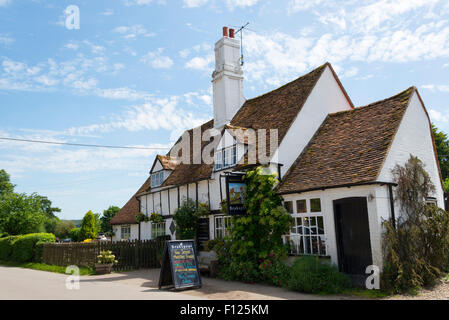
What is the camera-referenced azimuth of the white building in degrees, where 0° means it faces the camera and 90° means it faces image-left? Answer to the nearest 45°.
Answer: approximately 45°

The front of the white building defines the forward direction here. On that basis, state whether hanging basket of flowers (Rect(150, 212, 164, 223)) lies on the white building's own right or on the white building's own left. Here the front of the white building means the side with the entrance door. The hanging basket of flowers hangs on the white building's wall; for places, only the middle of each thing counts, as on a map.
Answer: on the white building's own right

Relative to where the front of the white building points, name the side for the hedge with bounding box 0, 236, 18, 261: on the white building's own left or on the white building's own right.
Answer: on the white building's own right

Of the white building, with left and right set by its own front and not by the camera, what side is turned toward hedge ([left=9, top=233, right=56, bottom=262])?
right

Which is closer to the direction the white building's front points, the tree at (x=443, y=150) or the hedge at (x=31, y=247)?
the hedge

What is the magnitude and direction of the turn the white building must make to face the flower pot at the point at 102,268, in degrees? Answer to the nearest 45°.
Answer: approximately 45° to its right

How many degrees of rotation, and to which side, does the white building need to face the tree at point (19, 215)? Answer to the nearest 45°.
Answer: approximately 90° to its right

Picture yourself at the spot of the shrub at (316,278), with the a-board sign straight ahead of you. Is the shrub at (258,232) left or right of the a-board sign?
right
